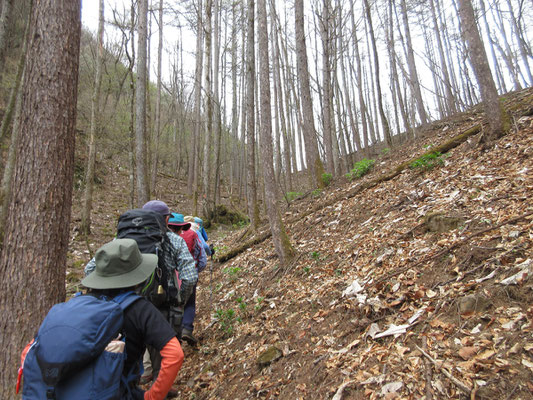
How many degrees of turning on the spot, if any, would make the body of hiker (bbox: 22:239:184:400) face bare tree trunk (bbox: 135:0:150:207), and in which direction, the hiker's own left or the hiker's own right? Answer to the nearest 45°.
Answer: approximately 45° to the hiker's own left

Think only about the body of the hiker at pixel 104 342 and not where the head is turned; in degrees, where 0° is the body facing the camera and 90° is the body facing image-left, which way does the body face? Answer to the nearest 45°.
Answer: approximately 225°

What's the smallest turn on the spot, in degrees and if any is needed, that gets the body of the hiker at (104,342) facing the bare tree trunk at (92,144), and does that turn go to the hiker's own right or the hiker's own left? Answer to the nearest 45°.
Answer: approximately 45° to the hiker's own left

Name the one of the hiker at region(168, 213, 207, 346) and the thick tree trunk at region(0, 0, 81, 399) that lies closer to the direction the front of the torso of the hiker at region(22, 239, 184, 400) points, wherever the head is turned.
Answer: the hiker

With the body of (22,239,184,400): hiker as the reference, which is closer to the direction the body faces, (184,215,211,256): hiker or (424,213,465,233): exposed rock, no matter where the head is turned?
the hiker

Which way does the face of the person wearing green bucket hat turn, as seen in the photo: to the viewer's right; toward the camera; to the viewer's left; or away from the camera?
away from the camera

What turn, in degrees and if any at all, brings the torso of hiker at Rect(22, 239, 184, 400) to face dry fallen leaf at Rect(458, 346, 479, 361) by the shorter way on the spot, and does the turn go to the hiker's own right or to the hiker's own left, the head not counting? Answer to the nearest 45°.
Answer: approximately 90° to the hiker's own right

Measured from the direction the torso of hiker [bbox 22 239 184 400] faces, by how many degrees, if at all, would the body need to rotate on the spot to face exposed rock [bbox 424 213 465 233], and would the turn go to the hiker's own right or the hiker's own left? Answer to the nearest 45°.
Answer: approximately 45° to the hiker's own right

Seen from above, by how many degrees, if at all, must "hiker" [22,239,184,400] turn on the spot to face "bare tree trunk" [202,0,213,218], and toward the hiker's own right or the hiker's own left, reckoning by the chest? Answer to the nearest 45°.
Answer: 0° — they already face it
